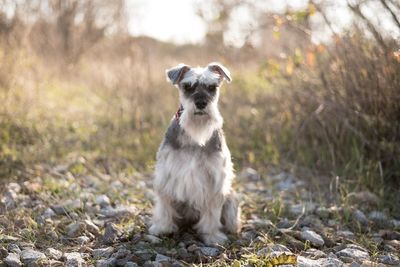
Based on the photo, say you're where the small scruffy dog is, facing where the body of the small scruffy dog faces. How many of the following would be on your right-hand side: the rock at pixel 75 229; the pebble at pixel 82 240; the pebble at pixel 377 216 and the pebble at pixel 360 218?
2

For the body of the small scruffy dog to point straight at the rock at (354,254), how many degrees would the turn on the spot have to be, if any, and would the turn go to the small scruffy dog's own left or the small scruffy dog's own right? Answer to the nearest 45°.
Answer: approximately 90° to the small scruffy dog's own left

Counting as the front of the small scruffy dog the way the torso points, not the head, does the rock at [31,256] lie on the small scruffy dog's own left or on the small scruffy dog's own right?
on the small scruffy dog's own right

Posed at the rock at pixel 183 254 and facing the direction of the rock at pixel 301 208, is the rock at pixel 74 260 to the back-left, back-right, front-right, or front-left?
back-left

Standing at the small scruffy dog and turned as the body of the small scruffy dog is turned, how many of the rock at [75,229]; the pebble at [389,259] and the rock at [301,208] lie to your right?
1

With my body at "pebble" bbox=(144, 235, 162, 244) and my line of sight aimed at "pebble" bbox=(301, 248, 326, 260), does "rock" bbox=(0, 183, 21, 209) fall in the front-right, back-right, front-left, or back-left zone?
back-left

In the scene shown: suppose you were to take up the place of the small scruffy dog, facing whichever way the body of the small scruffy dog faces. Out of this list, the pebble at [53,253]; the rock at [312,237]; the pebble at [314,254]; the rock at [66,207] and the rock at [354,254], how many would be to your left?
3

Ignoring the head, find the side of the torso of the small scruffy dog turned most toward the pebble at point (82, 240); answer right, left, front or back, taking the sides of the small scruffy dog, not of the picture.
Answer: right

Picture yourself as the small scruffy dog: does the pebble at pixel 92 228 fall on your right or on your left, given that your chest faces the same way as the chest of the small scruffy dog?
on your right

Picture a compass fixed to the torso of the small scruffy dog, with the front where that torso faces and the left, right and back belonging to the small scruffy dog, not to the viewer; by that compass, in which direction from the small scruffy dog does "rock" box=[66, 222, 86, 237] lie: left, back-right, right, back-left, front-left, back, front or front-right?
right

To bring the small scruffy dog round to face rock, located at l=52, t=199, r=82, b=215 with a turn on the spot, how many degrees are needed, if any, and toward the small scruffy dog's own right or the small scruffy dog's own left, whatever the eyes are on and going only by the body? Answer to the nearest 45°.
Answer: approximately 135° to the small scruffy dog's own right

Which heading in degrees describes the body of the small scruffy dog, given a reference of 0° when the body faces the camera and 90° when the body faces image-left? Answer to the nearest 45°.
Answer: approximately 0°
